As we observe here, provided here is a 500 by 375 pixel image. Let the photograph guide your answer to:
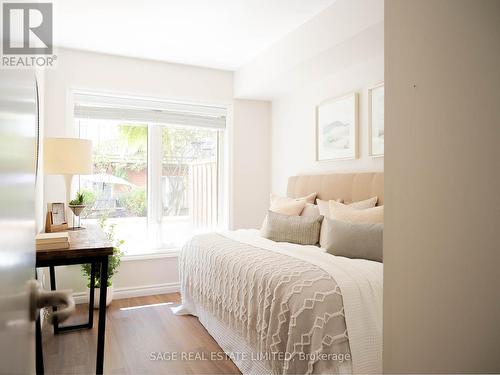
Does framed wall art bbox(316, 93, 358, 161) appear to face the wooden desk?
yes

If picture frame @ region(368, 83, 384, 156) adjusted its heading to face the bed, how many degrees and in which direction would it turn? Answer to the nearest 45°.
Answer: approximately 45° to its left

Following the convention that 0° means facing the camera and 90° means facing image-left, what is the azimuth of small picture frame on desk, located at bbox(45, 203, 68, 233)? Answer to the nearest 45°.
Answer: approximately 315°

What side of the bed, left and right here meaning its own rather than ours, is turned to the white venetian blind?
right

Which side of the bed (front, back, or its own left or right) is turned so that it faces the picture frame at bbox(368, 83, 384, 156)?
back
